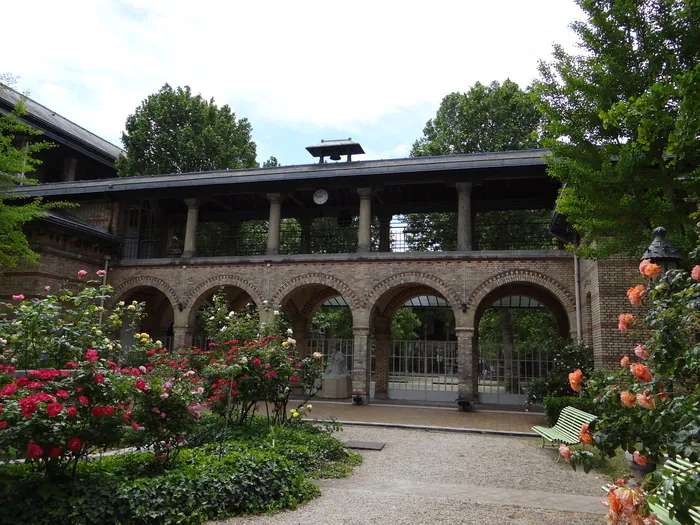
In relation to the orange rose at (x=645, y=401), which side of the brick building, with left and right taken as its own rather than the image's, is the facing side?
front

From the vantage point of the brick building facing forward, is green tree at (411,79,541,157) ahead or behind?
behind

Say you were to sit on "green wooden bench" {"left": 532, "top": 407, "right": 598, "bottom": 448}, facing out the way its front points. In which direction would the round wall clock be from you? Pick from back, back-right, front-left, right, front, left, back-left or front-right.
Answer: right

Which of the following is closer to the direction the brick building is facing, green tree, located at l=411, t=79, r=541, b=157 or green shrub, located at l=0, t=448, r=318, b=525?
the green shrub

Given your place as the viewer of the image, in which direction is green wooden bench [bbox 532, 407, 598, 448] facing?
facing the viewer and to the left of the viewer

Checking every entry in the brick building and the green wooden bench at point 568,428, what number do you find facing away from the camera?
0

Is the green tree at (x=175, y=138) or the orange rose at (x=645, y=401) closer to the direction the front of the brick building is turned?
the orange rose

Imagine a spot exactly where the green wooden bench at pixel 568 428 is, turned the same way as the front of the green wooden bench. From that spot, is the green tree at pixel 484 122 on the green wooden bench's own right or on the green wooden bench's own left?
on the green wooden bench's own right

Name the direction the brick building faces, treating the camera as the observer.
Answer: facing the viewer

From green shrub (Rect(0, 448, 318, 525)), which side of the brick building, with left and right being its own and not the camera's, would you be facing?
front

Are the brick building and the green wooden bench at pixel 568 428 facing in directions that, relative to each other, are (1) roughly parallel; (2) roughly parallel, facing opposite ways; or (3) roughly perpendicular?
roughly perpendicular

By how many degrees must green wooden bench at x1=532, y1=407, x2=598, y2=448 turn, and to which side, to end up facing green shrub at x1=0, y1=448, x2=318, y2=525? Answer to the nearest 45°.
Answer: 0° — it already faces it

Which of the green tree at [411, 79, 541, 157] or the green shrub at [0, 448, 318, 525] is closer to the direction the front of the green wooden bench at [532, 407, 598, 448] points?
the green shrub

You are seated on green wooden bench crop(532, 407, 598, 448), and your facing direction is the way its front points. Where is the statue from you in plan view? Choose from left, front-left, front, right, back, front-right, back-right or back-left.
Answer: right

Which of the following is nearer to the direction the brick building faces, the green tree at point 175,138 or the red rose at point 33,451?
the red rose

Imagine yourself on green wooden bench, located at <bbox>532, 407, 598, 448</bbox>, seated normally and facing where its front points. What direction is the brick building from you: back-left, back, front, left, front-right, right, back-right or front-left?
right

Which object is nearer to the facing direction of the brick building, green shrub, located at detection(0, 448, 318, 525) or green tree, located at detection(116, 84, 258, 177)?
the green shrub

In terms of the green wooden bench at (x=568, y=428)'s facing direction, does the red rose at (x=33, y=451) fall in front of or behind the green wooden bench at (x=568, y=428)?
in front
